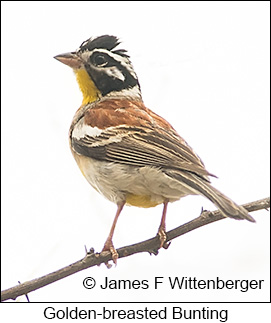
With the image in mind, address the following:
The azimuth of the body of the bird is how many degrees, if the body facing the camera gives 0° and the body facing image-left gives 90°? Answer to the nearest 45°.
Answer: approximately 90°
